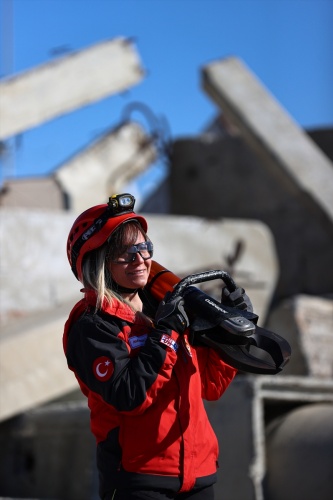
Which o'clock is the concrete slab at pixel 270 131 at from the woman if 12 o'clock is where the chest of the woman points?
The concrete slab is roughly at 8 o'clock from the woman.

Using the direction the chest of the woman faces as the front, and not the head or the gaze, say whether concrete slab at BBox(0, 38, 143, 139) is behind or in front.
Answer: behind

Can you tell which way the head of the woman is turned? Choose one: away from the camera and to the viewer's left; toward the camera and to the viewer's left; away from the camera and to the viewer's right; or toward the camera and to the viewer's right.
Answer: toward the camera and to the viewer's right
